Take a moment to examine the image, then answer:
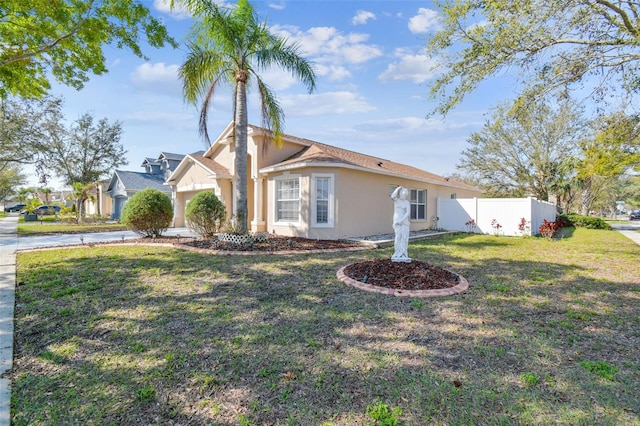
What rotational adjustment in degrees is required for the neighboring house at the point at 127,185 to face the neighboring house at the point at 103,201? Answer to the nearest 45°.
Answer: approximately 135° to its right

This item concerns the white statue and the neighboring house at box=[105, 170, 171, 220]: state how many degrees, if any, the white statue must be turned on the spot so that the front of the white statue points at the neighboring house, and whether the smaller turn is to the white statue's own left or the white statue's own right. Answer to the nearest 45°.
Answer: approximately 135° to the white statue's own right

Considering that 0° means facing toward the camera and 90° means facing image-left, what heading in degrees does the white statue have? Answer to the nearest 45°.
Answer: approximately 0°

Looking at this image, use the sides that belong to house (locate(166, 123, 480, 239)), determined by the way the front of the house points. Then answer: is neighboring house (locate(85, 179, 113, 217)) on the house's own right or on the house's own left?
on the house's own right

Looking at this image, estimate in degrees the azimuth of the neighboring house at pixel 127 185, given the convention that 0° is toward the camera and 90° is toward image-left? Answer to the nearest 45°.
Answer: approximately 45°

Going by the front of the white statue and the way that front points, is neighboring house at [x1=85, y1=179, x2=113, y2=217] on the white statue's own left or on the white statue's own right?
on the white statue's own right
